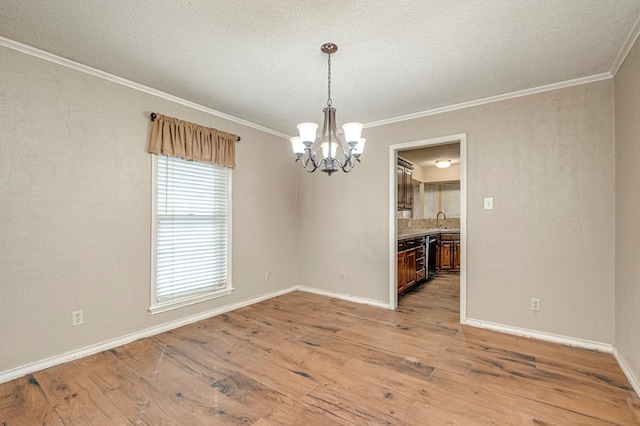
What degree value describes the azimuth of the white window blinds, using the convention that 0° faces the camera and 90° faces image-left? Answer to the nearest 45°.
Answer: approximately 315°

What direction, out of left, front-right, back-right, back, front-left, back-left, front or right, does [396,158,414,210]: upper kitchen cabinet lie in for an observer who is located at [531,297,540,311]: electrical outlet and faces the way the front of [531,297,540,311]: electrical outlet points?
back-right

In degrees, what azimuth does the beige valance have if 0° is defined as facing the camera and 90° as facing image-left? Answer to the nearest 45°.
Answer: approximately 315°

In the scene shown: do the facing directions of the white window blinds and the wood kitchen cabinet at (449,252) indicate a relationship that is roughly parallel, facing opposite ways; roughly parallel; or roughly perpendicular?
roughly perpendicular

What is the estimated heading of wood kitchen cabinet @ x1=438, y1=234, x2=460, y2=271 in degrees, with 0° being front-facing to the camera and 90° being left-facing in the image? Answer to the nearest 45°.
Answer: approximately 0°

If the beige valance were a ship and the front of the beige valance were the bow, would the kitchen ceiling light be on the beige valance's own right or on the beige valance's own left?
on the beige valance's own left

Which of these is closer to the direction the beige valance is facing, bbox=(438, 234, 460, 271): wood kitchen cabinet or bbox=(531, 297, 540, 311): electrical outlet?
the electrical outlet

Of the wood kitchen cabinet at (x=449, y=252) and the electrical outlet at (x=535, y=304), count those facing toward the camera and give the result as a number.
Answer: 2

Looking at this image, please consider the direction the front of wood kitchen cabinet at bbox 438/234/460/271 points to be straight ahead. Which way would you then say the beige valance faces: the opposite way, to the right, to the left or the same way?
to the left

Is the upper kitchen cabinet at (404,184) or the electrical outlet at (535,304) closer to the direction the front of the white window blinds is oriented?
the electrical outlet

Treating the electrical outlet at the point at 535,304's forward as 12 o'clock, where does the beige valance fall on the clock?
The beige valance is roughly at 2 o'clock from the electrical outlet.

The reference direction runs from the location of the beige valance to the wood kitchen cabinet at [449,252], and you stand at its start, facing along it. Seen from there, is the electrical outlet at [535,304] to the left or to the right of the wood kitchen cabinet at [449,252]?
right
